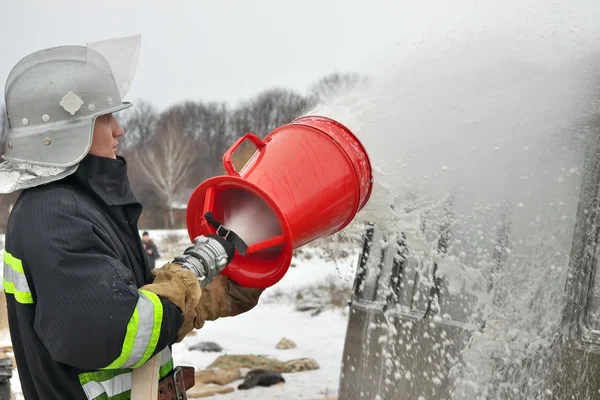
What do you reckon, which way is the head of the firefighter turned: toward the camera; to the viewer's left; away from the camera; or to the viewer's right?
to the viewer's right

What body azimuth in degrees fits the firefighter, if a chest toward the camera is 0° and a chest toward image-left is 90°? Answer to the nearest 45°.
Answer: approximately 270°

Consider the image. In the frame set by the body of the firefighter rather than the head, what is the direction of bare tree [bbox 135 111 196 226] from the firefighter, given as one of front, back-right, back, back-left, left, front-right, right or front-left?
left
